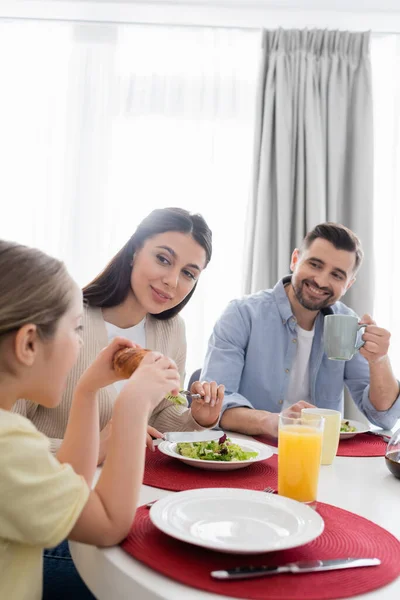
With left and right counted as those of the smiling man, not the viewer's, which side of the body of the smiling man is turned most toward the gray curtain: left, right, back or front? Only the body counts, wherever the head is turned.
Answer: back

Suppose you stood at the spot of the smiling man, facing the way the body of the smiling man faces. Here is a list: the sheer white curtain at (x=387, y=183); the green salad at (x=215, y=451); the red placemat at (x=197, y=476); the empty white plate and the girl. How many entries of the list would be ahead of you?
4

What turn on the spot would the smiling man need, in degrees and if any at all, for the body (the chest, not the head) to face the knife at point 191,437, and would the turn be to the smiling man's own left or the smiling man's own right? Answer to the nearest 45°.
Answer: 0° — they already face it

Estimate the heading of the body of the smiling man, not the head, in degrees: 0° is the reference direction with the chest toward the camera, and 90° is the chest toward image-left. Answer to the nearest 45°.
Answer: approximately 0°

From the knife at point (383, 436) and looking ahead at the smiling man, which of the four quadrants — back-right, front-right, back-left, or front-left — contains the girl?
back-left

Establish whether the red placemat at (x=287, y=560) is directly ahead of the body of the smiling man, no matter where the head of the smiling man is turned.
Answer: yes

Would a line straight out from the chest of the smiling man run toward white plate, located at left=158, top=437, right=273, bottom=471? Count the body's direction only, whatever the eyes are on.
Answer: yes

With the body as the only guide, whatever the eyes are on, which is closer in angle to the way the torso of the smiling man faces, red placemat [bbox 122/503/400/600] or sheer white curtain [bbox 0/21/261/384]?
the red placemat

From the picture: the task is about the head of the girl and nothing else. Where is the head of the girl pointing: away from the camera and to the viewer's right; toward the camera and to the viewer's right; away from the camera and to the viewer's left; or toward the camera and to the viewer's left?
away from the camera and to the viewer's right
